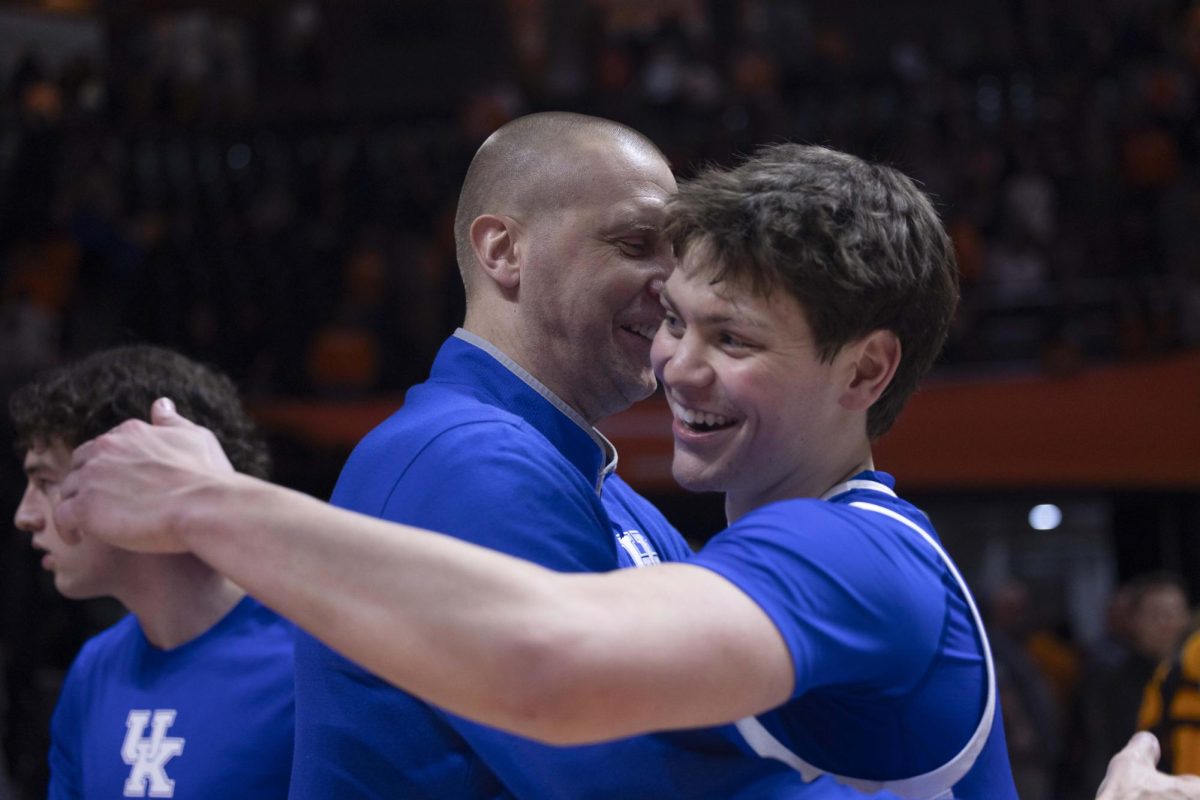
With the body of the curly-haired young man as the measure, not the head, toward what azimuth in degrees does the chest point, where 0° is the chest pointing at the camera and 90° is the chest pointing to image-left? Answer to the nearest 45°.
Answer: approximately 45°

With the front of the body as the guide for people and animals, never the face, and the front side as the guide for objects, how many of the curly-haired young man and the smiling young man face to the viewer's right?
0

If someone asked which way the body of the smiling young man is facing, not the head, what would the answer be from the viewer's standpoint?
to the viewer's left

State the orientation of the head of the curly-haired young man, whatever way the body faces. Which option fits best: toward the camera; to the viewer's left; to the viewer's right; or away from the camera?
to the viewer's left

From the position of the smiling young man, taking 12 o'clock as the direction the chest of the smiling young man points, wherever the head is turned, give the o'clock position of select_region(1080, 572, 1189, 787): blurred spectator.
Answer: The blurred spectator is roughly at 4 o'clock from the smiling young man.

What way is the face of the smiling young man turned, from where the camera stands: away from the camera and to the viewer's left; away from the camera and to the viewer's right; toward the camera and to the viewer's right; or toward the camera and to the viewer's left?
toward the camera and to the viewer's left

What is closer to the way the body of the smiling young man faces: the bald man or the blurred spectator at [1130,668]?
the bald man

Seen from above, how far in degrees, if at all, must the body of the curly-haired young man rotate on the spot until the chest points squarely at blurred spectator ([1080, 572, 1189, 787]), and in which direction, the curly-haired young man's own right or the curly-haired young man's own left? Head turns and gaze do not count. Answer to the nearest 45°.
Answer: approximately 180°

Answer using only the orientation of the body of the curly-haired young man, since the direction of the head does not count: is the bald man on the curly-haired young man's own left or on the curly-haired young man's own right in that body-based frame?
on the curly-haired young man's own left
